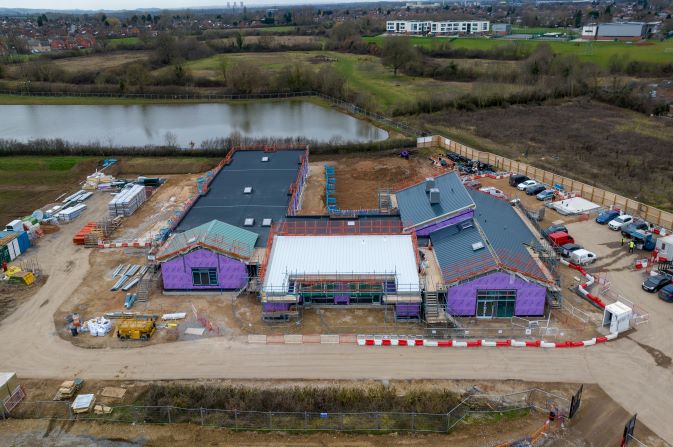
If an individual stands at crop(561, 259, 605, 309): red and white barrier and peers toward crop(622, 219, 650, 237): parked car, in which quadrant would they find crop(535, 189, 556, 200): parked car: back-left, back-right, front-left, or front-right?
front-left

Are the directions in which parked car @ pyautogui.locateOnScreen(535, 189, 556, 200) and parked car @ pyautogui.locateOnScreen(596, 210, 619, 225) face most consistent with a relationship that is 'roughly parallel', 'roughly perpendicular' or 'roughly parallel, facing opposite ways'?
roughly parallel

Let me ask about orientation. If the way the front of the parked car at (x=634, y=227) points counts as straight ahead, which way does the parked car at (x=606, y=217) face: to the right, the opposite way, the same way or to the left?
the same way

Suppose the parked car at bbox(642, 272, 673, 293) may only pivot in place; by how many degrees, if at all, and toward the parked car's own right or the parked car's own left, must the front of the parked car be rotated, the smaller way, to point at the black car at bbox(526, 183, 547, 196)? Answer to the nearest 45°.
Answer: approximately 90° to the parked car's own right

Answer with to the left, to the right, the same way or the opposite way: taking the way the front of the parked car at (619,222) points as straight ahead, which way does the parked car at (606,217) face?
the same way

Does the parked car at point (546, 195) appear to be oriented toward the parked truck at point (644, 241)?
no
